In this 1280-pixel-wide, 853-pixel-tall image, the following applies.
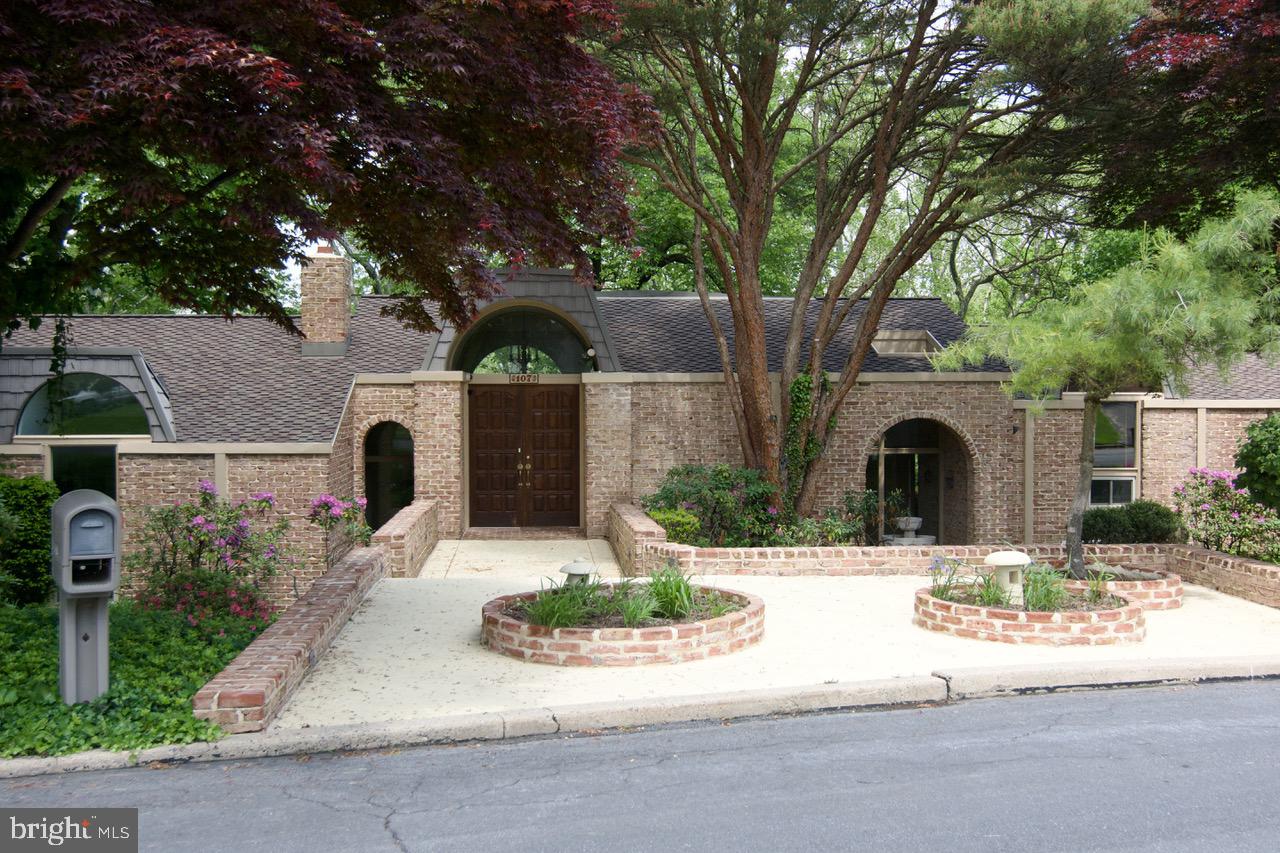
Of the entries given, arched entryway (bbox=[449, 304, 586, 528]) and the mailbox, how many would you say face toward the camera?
2

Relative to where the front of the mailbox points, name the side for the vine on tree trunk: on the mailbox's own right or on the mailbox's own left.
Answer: on the mailbox's own left

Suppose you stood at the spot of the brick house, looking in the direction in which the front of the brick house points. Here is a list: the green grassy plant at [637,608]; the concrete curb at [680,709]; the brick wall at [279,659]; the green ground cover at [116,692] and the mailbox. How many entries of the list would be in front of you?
5

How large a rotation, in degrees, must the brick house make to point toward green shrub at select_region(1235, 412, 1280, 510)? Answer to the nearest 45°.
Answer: approximately 45° to its left

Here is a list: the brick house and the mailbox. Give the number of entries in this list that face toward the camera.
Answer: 2

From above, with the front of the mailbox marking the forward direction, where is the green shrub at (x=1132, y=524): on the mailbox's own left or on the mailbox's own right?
on the mailbox's own left

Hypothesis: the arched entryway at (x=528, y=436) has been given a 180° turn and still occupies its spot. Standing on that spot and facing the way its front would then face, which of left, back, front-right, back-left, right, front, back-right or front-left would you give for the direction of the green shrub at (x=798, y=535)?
back-right

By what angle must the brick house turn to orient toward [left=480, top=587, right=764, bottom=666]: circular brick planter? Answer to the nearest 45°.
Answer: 0° — it already faces it

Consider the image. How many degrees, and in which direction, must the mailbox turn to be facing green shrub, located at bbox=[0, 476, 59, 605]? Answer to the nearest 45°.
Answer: approximately 180°

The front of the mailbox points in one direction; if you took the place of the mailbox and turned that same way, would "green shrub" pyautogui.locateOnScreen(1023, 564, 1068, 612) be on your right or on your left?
on your left
